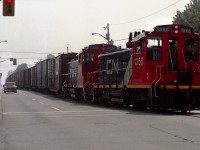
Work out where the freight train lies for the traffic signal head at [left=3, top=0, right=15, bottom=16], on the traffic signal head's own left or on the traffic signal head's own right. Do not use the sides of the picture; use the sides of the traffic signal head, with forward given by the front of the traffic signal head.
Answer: on the traffic signal head's own left

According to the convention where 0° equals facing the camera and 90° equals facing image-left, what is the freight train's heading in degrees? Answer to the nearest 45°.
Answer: approximately 315°

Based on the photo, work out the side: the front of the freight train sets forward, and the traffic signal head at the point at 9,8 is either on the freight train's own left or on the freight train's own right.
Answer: on the freight train's own right

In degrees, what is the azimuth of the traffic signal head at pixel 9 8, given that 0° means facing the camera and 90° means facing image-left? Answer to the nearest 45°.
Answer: approximately 0°
